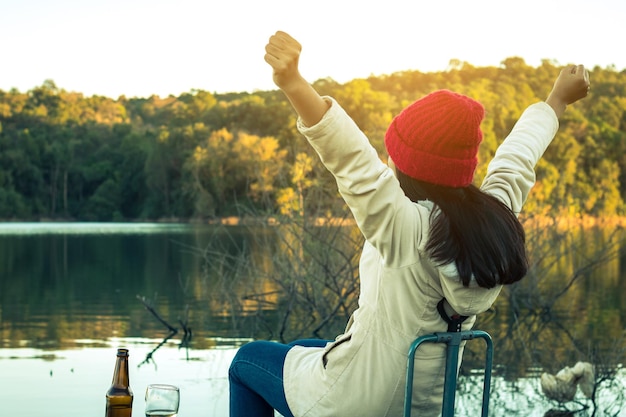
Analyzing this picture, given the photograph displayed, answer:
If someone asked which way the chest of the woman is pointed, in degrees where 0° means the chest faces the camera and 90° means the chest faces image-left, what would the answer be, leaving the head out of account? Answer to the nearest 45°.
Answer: approximately 135°

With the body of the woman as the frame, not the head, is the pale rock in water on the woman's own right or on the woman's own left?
on the woman's own right
